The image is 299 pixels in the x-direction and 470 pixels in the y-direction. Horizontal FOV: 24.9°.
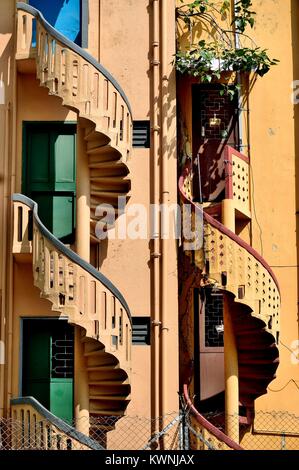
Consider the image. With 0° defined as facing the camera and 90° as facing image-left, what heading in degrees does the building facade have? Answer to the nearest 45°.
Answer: approximately 0°
